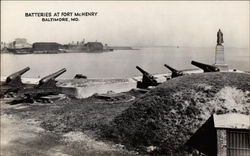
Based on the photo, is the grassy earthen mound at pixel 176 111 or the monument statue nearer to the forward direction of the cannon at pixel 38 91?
the monument statue

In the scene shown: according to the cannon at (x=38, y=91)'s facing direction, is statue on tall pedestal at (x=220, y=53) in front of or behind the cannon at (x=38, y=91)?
in front

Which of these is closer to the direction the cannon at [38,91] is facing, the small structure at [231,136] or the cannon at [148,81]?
the cannon

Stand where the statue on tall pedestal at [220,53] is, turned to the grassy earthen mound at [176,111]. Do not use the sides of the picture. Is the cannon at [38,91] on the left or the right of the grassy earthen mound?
right

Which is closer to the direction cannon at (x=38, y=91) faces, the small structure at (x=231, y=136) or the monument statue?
the monument statue

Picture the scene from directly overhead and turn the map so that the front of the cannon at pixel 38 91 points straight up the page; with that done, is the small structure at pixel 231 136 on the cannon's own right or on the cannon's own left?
on the cannon's own right

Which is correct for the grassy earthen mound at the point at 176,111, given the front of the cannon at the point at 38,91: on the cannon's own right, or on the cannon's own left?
on the cannon's own right

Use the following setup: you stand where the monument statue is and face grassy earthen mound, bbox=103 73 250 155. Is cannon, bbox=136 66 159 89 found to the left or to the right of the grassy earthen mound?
right
